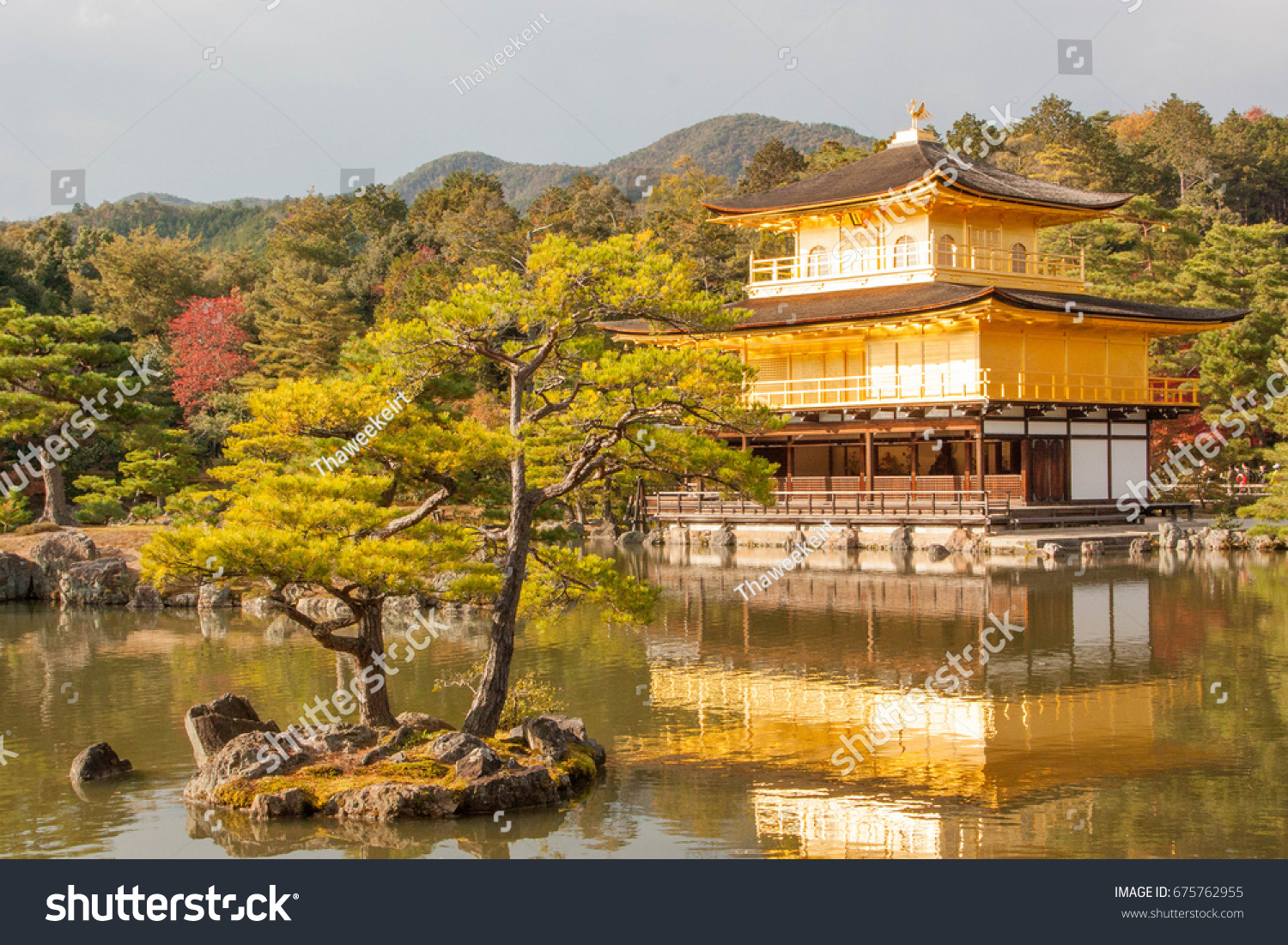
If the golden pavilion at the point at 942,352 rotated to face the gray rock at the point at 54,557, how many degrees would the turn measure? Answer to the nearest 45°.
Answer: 0° — it already faces it

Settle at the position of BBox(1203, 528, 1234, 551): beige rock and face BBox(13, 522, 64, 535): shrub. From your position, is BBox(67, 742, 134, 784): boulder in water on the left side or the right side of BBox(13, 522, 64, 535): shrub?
left

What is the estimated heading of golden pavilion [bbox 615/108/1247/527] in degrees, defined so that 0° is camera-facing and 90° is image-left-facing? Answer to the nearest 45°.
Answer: approximately 45°

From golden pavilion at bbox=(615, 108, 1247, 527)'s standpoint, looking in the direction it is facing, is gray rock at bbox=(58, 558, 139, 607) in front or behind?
in front

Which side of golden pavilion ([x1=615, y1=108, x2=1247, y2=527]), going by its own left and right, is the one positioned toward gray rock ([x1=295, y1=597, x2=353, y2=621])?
front
